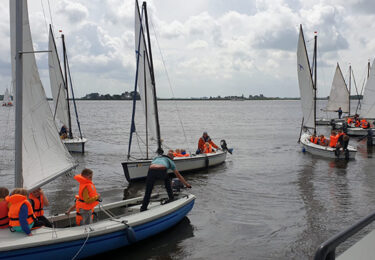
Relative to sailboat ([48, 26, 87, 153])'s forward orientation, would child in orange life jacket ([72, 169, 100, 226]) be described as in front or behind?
in front

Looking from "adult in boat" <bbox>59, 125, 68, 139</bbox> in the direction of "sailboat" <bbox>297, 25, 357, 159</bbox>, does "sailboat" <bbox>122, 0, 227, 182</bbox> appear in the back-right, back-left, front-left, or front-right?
front-right

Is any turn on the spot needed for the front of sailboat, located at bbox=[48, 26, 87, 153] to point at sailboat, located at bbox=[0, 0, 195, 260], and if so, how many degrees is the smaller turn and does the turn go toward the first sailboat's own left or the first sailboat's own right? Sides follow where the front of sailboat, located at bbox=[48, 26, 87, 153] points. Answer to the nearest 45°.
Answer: approximately 45° to the first sailboat's own right

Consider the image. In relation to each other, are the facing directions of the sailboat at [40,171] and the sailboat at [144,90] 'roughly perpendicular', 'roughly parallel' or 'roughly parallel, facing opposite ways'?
roughly parallel

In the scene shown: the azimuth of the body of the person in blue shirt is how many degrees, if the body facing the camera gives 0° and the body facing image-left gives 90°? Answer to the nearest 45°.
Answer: approximately 225°

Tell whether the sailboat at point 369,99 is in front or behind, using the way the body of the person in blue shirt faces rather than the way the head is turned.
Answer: in front
